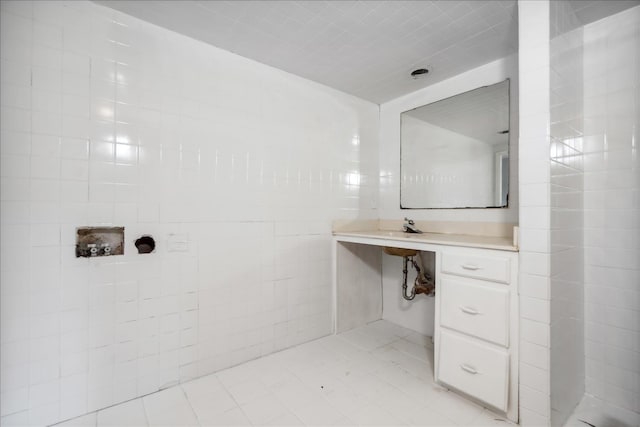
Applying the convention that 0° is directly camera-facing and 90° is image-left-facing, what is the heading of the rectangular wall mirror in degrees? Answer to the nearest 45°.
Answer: approximately 45°

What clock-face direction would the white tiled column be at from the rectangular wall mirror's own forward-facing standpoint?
The white tiled column is roughly at 10 o'clock from the rectangular wall mirror.

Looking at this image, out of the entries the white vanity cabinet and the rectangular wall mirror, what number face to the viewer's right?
0
